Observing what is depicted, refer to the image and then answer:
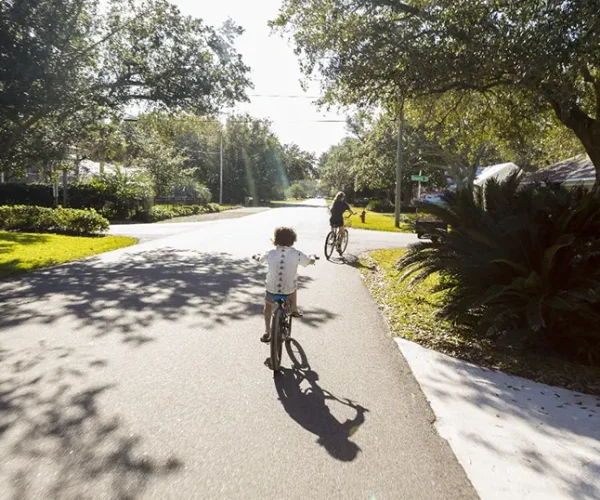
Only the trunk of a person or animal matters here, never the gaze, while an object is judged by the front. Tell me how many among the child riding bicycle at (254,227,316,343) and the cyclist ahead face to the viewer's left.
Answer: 0

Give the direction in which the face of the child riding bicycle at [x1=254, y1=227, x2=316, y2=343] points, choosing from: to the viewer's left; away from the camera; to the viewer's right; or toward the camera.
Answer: away from the camera

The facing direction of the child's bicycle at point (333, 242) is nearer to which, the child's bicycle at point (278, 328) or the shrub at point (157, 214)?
the shrub

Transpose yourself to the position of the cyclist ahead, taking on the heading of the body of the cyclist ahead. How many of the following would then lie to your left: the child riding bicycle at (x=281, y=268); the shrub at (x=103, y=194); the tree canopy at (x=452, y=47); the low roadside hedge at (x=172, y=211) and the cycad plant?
2

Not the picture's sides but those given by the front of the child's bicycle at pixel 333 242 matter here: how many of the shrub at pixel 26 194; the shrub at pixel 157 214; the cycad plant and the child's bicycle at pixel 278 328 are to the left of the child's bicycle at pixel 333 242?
2

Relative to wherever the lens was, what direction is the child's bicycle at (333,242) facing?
facing away from the viewer and to the right of the viewer

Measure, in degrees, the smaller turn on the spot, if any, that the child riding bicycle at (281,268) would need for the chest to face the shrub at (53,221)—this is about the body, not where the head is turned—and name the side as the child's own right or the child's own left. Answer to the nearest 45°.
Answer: approximately 45° to the child's own left

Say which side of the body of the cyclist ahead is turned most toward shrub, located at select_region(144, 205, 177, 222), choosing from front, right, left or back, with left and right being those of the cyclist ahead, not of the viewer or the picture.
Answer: left

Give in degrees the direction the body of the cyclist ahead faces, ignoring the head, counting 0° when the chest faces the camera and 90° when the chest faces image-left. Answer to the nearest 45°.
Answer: approximately 225°

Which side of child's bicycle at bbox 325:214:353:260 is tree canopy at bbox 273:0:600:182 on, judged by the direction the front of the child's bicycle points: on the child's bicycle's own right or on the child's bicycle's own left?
on the child's bicycle's own right

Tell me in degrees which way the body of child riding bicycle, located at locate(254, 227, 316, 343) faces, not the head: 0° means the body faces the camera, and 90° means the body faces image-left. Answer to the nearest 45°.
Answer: approximately 180°
